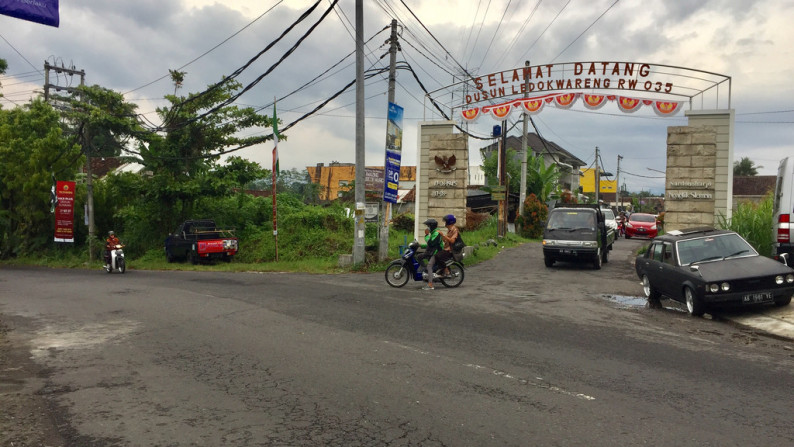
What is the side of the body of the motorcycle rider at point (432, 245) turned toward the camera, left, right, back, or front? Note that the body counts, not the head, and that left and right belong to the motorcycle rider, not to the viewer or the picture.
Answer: left

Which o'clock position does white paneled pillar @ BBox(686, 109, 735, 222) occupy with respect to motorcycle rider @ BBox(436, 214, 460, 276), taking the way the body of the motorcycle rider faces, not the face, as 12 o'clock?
The white paneled pillar is roughly at 5 o'clock from the motorcycle rider.

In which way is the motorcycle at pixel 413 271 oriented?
to the viewer's left

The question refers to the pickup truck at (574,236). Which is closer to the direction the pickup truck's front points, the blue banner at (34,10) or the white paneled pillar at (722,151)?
the blue banner

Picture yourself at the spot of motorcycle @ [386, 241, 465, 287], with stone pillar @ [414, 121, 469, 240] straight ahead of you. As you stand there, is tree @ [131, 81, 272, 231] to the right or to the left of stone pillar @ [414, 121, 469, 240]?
left

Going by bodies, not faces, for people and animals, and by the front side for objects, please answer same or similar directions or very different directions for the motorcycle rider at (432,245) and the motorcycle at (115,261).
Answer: very different directions

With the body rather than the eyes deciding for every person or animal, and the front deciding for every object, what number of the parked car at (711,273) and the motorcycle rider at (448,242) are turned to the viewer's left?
1
